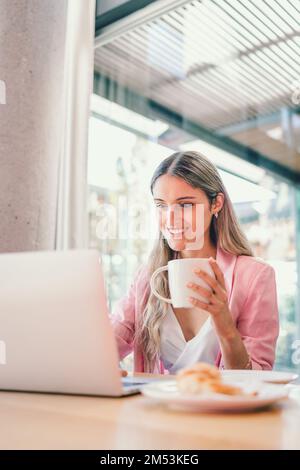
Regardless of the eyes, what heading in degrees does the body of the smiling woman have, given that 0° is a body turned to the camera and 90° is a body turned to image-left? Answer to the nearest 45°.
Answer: approximately 45°

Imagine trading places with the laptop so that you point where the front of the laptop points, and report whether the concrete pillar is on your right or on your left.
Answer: on your left

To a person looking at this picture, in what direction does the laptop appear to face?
facing away from the viewer and to the right of the viewer

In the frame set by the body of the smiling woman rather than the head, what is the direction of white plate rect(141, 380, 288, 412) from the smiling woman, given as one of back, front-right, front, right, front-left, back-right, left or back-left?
front-left

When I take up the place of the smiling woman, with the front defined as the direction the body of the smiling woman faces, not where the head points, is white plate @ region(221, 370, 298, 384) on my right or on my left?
on my left

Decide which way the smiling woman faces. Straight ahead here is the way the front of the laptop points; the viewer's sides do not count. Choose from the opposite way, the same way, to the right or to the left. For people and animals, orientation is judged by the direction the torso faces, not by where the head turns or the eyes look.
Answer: the opposite way
